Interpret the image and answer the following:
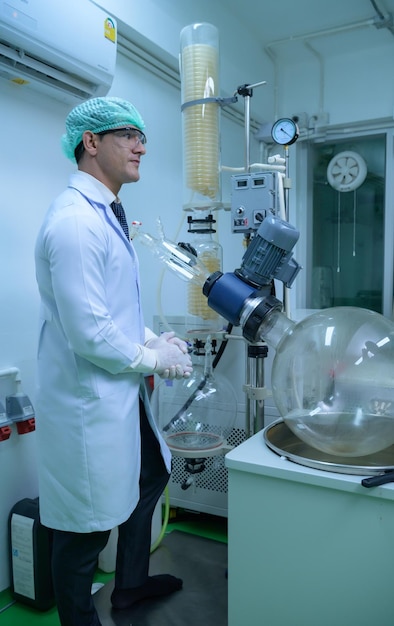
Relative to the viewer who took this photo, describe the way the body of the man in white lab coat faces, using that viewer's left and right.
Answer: facing to the right of the viewer

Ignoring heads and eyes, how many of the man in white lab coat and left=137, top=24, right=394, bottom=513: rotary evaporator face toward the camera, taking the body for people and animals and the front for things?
1

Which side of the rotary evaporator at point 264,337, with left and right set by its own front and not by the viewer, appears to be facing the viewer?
front

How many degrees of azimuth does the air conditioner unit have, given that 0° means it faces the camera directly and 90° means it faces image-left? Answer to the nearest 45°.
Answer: approximately 315°

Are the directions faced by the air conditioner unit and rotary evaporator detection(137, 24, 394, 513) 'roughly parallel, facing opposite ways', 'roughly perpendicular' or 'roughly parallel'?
roughly perpendicular

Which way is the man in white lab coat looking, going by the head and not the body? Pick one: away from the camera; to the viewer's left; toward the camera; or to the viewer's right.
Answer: to the viewer's right

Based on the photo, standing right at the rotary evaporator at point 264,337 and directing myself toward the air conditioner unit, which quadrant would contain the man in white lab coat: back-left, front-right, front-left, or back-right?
front-left
